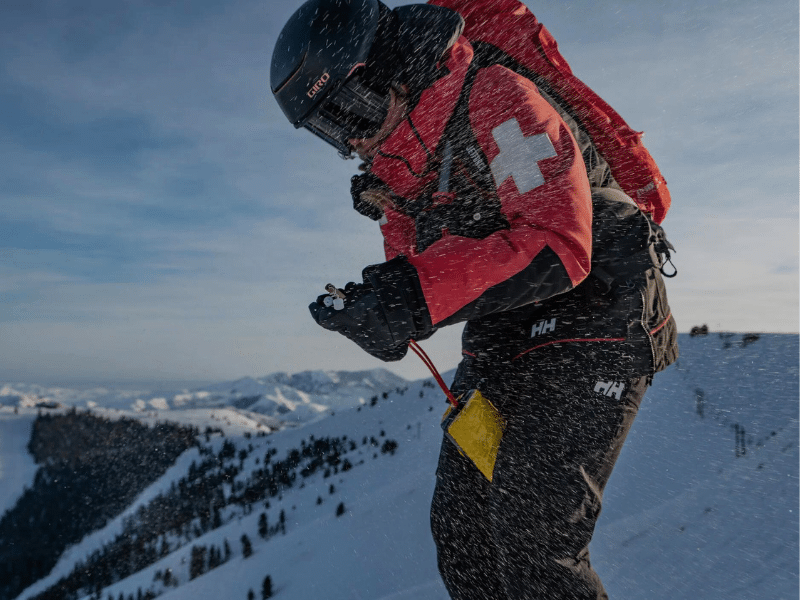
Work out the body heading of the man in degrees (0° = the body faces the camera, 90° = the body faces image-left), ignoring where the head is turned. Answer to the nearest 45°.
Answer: approximately 90°

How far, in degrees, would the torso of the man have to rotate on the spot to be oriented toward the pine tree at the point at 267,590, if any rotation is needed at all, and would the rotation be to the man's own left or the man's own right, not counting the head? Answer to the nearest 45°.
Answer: approximately 45° to the man's own right
